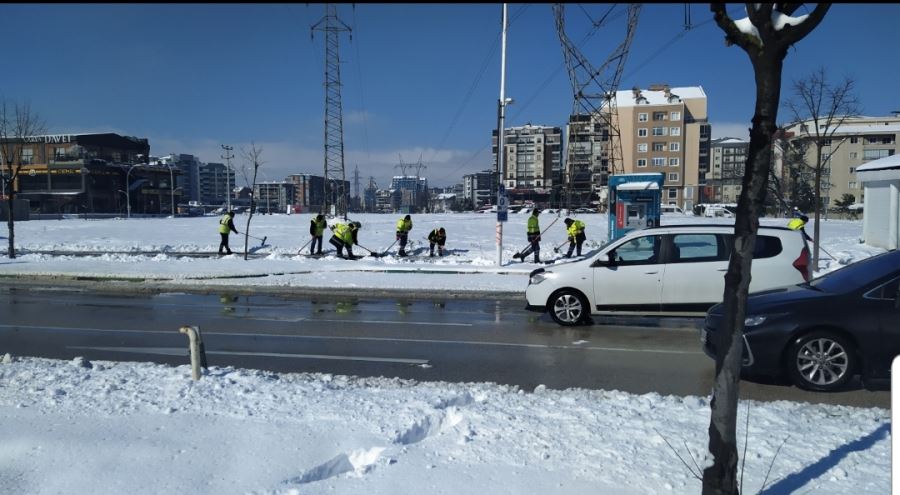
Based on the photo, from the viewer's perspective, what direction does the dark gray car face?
to the viewer's left

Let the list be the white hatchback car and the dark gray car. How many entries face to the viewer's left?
2

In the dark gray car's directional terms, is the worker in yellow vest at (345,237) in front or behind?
in front

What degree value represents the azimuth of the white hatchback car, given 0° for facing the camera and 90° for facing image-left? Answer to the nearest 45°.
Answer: approximately 90°

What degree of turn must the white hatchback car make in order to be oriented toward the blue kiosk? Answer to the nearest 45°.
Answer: approximately 90° to its right

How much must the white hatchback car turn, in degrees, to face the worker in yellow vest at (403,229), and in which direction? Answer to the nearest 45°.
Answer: approximately 45° to its right
